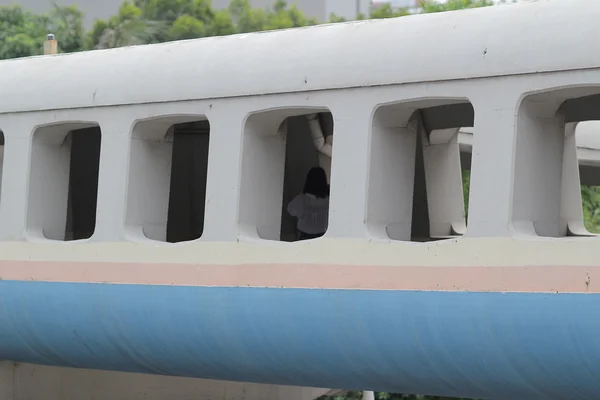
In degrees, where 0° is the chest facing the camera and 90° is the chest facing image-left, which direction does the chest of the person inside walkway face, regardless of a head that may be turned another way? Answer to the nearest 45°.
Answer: approximately 180°
